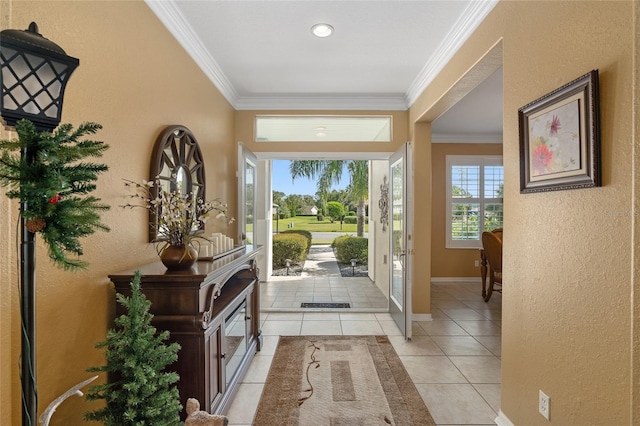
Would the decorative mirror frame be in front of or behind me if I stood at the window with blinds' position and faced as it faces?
in front

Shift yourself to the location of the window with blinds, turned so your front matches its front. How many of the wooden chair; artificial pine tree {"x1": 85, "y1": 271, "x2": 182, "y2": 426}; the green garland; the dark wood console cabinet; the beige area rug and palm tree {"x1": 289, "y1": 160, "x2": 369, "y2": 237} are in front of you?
5

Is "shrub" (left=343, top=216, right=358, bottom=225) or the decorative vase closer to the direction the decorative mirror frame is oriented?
the decorative vase

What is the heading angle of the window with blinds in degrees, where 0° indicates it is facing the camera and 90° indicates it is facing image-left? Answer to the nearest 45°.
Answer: approximately 0°

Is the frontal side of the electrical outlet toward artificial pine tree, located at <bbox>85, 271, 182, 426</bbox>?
yes

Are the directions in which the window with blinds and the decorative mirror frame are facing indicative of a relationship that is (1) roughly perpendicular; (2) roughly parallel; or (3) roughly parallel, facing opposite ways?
roughly perpendicular

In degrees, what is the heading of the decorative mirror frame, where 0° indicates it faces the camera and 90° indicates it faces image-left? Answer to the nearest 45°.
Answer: approximately 315°

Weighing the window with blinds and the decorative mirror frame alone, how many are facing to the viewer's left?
0

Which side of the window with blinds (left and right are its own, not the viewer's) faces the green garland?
front

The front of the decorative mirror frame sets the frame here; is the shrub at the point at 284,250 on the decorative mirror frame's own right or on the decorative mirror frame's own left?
on the decorative mirror frame's own left

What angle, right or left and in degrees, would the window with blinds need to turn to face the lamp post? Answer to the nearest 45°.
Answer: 0° — it already faces it

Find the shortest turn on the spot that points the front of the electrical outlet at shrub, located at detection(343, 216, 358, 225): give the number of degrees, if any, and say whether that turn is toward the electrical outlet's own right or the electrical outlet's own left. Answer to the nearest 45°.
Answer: approximately 90° to the electrical outlet's own right

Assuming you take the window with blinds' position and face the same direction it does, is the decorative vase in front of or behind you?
in front

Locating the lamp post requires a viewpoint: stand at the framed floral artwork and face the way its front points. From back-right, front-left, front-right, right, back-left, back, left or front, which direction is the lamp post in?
front

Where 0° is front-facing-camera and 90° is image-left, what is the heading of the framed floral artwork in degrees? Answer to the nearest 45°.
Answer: approximately 45°

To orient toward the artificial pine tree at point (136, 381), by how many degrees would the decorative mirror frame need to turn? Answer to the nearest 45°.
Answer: approximately 45° to its right

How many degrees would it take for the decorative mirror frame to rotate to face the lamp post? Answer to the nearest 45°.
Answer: approximately 45° to its right

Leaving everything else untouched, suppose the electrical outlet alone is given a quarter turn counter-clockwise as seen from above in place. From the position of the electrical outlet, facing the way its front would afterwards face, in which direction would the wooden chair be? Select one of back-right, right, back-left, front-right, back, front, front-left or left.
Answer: back-left
